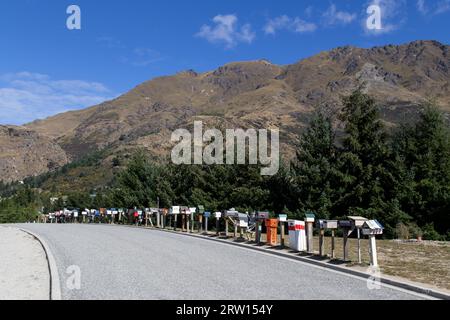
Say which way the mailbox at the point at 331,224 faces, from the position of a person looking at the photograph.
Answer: facing the viewer and to the left of the viewer

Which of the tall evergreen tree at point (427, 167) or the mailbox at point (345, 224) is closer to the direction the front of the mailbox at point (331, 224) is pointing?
the mailbox

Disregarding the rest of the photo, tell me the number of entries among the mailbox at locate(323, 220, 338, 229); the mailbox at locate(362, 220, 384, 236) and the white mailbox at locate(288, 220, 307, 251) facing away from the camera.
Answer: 0

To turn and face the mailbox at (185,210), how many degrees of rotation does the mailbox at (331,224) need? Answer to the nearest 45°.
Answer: approximately 90° to its right

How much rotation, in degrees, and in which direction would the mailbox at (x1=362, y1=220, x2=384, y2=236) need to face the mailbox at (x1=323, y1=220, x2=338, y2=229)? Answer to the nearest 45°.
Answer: approximately 90° to its right

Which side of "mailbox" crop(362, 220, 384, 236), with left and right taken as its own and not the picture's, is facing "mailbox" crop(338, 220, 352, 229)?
right

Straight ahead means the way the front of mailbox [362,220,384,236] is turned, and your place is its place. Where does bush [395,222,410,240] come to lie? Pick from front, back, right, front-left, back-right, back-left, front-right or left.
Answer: back-right

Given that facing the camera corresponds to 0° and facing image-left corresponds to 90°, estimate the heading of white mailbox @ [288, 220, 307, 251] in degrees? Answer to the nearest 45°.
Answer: approximately 45°

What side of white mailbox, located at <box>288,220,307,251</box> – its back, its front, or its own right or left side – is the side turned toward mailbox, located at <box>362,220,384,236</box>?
left

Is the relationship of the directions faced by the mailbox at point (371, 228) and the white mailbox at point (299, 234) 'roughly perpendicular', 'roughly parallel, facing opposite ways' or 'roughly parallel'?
roughly parallel

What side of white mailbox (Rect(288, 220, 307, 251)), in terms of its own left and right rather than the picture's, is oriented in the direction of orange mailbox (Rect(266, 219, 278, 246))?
right

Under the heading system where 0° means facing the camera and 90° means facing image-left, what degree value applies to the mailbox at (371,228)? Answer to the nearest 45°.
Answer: approximately 45°
